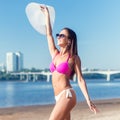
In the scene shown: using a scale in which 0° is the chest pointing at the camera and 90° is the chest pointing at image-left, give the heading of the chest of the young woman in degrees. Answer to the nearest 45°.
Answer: approximately 45°
